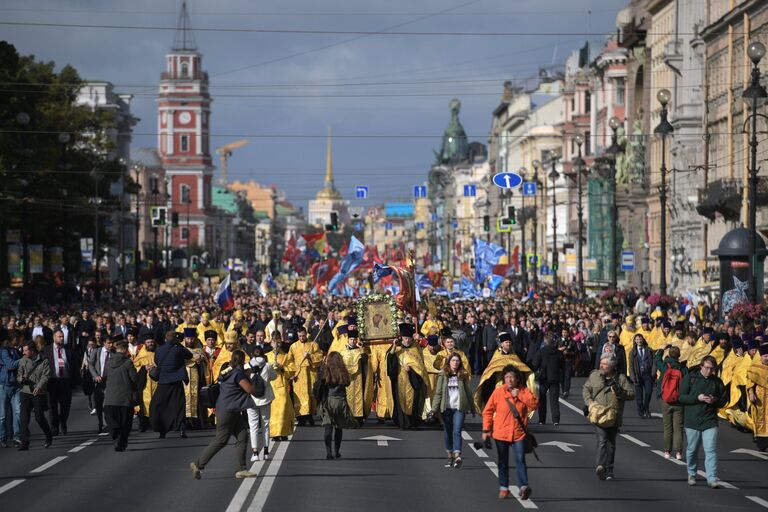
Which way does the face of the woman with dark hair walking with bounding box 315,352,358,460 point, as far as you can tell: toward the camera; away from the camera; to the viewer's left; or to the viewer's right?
away from the camera

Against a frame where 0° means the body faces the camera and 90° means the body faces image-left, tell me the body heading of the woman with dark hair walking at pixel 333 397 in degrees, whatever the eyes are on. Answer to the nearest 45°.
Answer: approximately 180°

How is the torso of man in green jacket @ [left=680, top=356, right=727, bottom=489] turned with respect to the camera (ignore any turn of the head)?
toward the camera

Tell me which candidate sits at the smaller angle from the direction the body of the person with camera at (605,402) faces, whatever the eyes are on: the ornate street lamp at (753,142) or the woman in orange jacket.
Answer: the woman in orange jacket

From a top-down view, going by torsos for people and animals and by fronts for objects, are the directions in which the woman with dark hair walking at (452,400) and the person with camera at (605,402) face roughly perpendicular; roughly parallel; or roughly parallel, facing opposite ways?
roughly parallel

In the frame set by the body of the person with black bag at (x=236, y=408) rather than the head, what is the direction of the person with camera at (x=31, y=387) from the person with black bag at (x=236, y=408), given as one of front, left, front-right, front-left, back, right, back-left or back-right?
left

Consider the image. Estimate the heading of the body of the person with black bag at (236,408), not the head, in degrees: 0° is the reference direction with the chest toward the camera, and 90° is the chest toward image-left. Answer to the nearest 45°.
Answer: approximately 225°

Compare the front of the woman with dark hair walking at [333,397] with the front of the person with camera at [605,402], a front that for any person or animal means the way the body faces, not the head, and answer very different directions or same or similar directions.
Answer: very different directions

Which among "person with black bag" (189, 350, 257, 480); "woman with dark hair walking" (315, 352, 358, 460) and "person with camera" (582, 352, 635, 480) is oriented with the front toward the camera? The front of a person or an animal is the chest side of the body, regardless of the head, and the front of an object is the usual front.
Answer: "person with camera" (582, 352, 635, 480)

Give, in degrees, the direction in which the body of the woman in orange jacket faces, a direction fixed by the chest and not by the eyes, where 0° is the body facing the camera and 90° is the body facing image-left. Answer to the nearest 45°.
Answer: approximately 0°

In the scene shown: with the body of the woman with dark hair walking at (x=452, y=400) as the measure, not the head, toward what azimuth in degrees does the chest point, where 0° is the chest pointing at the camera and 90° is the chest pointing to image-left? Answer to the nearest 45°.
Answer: approximately 0°

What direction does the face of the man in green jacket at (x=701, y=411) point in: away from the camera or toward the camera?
toward the camera

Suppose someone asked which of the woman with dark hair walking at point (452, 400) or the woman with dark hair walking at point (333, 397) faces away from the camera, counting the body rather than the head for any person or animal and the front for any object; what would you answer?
the woman with dark hair walking at point (333, 397)
